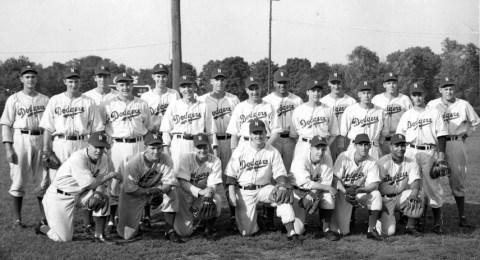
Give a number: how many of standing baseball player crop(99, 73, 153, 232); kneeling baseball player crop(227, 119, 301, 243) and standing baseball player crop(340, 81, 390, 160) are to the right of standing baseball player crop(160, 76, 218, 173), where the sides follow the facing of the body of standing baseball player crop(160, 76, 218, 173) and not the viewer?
1

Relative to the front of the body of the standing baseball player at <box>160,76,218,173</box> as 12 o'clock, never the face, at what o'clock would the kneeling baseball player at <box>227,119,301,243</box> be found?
The kneeling baseball player is roughly at 10 o'clock from the standing baseball player.

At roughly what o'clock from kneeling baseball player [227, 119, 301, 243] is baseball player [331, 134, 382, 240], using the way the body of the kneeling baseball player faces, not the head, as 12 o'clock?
The baseball player is roughly at 9 o'clock from the kneeling baseball player.

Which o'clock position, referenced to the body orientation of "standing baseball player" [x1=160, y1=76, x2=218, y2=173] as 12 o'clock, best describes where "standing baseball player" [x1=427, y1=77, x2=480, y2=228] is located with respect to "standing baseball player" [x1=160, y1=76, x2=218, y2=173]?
"standing baseball player" [x1=427, y1=77, x2=480, y2=228] is roughly at 9 o'clock from "standing baseball player" [x1=160, y1=76, x2=218, y2=173].

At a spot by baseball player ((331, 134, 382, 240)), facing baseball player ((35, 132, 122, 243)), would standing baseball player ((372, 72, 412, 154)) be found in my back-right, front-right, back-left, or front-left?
back-right

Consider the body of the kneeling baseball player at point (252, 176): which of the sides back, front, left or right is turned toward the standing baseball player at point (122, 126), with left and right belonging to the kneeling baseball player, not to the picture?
right

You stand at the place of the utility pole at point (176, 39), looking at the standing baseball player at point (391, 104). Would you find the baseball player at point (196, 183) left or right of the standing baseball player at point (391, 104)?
right

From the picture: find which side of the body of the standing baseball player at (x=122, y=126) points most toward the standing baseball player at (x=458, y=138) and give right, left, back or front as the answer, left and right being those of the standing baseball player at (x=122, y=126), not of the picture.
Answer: left

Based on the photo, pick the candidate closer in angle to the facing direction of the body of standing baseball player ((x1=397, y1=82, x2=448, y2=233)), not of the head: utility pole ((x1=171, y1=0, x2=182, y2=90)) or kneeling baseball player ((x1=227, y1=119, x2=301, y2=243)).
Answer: the kneeling baseball player

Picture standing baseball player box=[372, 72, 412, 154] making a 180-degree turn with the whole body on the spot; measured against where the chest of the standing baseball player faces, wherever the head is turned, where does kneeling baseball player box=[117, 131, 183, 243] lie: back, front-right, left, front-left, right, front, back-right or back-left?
back-left

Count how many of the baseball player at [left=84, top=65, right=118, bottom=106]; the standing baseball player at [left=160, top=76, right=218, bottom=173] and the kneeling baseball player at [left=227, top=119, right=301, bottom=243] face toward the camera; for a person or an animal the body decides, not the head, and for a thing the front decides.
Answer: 3
